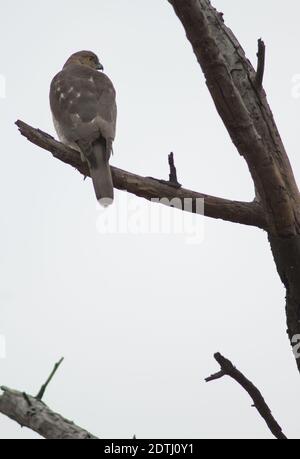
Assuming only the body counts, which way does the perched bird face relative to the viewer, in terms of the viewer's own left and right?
facing away from the viewer

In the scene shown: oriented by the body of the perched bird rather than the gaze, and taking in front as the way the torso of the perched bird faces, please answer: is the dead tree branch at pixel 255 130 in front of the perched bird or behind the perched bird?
behind

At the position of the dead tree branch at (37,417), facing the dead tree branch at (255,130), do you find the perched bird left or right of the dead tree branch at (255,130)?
left

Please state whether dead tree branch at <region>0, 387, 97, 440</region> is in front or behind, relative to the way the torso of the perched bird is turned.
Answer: behind
